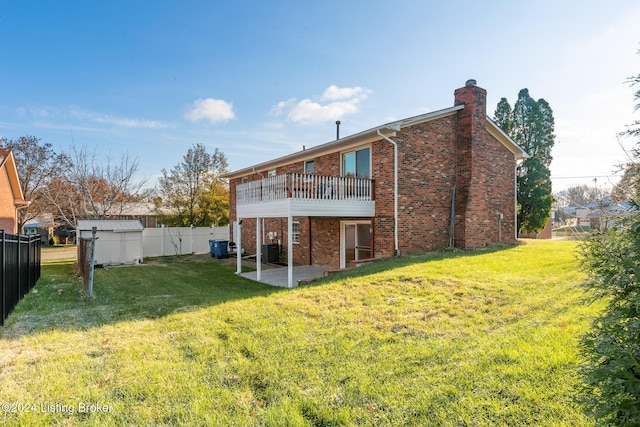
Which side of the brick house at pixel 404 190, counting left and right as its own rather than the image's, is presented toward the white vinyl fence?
left

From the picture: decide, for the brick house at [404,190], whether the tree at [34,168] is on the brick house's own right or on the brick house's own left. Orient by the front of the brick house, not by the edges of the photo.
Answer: on the brick house's own left

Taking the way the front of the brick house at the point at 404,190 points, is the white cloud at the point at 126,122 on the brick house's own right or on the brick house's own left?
on the brick house's own left

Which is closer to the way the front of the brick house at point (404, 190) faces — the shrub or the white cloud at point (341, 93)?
the white cloud

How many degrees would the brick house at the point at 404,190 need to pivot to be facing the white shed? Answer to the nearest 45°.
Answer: approximately 135° to its left

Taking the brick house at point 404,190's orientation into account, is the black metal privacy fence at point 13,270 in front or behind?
behind

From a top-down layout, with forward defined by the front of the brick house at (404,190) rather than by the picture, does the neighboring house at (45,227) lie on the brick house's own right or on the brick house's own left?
on the brick house's own left

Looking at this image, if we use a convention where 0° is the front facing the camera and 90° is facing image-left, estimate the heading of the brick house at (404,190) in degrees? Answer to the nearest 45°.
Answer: approximately 225°
